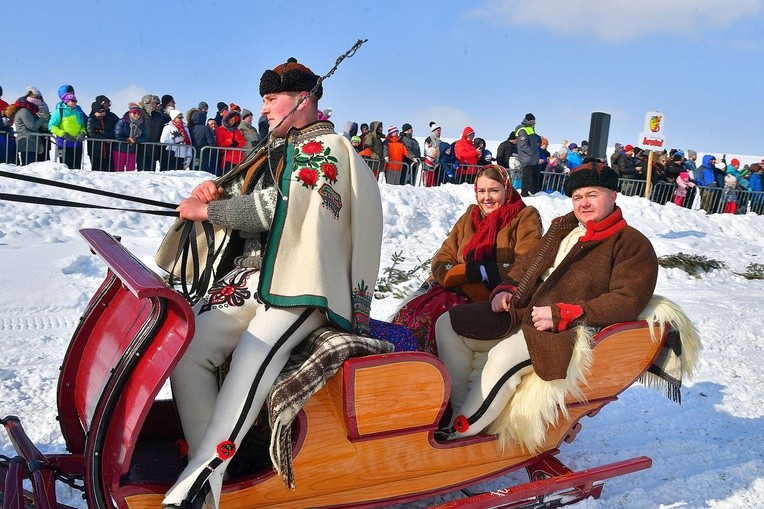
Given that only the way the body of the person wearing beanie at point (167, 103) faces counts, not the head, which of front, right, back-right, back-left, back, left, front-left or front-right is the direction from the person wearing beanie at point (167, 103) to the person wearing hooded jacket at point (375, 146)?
front-left

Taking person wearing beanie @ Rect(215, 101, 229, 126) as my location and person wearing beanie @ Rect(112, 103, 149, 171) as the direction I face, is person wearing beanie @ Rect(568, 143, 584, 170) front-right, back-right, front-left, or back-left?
back-left

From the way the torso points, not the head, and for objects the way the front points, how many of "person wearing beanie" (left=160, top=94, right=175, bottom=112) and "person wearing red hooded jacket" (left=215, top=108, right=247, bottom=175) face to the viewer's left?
0

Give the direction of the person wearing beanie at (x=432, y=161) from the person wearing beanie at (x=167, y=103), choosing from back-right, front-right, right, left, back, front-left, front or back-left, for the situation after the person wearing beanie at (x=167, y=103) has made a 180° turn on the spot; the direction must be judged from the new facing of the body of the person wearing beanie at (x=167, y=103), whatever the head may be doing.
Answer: back-right

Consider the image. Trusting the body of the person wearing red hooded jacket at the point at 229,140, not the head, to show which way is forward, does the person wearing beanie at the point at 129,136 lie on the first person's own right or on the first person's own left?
on the first person's own right

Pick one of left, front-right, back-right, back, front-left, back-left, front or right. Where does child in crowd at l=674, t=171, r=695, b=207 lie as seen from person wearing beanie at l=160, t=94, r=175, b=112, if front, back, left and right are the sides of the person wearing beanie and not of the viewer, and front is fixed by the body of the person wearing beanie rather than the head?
front-left

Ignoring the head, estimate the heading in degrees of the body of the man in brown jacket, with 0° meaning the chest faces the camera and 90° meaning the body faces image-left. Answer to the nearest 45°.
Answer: approximately 45°

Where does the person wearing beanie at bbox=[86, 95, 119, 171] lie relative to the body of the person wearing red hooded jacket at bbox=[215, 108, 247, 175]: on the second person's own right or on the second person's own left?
on the second person's own right

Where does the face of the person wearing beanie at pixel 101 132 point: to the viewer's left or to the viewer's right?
to the viewer's right

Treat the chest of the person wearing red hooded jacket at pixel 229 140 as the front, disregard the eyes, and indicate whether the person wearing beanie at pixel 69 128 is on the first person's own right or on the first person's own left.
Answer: on the first person's own right

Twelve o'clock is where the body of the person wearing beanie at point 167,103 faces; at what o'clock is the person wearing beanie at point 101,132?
the person wearing beanie at point 101,132 is roughly at 3 o'clock from the person wearing beanie at point 167,103.

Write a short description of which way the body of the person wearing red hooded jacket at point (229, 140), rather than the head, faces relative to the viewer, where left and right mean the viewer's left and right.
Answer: facing the viewer and to the right of the viewer

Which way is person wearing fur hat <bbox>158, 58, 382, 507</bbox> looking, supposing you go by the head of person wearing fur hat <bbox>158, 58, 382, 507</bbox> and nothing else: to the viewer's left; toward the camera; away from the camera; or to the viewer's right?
to the viewer's left
